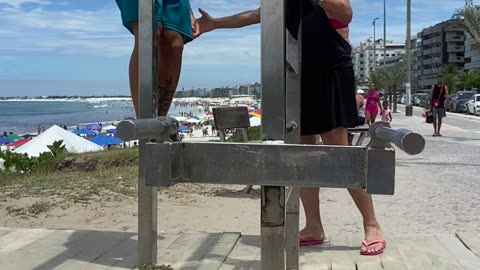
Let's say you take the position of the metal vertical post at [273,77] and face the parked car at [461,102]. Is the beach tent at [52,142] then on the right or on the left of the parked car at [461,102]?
left

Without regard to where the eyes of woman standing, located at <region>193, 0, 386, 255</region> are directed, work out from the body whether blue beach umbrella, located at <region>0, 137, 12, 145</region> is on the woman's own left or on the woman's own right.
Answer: on the woman's own right

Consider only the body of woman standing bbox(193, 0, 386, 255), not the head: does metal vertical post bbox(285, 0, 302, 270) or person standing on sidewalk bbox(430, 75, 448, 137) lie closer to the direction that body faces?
the metal vertical post

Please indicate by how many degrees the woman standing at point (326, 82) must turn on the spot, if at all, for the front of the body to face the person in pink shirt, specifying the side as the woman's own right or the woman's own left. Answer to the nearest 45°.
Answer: approximately 135° to the woman's own right

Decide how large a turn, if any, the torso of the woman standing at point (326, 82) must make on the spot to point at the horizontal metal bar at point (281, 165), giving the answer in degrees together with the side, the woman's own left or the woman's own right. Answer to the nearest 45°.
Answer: approximately 45° to the woman's own left

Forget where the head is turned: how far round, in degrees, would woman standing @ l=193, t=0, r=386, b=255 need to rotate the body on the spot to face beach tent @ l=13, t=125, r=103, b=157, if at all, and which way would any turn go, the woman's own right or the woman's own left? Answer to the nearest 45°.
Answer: approximately 90° to the woman's own right

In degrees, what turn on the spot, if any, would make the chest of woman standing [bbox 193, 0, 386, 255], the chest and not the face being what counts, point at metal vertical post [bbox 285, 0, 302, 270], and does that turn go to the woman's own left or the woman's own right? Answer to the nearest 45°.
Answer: approximately 45° to the woman's own left

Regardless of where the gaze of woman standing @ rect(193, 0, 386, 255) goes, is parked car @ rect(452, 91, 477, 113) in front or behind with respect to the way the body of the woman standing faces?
behind

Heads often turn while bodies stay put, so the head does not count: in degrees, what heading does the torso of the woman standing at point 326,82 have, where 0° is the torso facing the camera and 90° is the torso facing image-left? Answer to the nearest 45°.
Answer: approximately 45°
